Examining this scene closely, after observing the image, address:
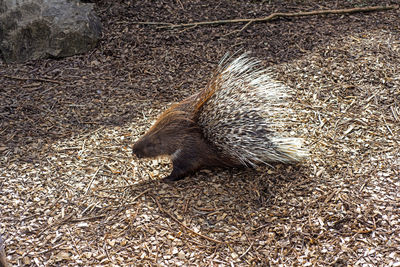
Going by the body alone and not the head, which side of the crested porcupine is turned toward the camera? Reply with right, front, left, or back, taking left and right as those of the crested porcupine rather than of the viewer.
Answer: left

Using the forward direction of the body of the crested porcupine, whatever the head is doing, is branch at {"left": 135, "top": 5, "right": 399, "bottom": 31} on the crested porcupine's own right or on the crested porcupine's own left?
on the crested porcupine's own right

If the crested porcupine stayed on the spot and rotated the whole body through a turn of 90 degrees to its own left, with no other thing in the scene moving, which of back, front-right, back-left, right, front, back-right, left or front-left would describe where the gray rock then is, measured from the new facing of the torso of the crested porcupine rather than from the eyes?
back-right
